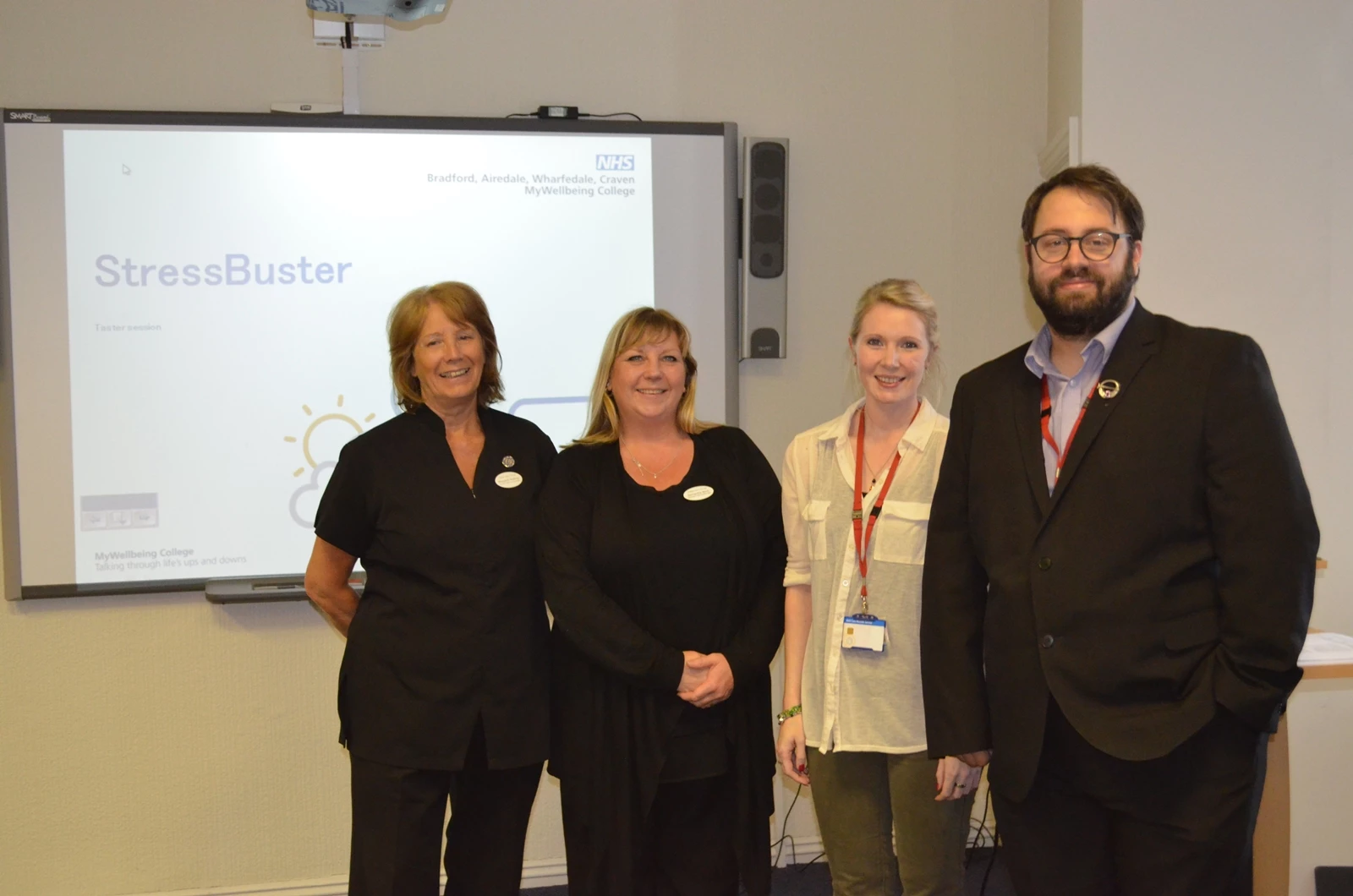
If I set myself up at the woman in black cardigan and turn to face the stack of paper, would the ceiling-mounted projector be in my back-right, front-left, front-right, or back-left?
back-left

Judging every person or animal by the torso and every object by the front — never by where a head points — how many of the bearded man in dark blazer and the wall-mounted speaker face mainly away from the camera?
0

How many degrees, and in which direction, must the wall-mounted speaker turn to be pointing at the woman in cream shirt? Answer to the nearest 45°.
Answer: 0° — it already faces them

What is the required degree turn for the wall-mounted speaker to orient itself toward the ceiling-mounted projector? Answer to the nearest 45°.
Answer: approximately 45° to its right

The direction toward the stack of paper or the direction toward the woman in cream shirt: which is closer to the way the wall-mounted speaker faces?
the woman in cream shirt

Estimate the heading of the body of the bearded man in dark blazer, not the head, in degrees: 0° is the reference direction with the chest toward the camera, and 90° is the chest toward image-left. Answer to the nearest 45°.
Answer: approximately 45°

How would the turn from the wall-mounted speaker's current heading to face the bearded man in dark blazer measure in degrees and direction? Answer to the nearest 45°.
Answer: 0° — it already faces them

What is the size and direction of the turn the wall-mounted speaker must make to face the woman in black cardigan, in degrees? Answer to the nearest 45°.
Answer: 0° — it already faces them

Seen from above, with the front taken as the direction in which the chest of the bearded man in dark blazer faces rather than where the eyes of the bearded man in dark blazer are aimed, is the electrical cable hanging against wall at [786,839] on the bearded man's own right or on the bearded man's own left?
on the bearded man's own right

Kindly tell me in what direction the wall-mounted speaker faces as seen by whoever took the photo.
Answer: facing the viewer
